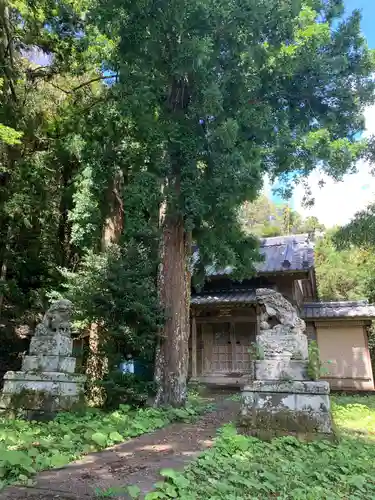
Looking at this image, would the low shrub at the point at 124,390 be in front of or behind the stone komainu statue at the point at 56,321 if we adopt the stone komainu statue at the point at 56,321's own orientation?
in front

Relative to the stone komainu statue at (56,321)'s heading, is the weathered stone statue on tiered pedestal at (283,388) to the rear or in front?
in front

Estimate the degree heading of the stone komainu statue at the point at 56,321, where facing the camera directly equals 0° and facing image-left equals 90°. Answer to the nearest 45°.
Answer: approximately 270°
